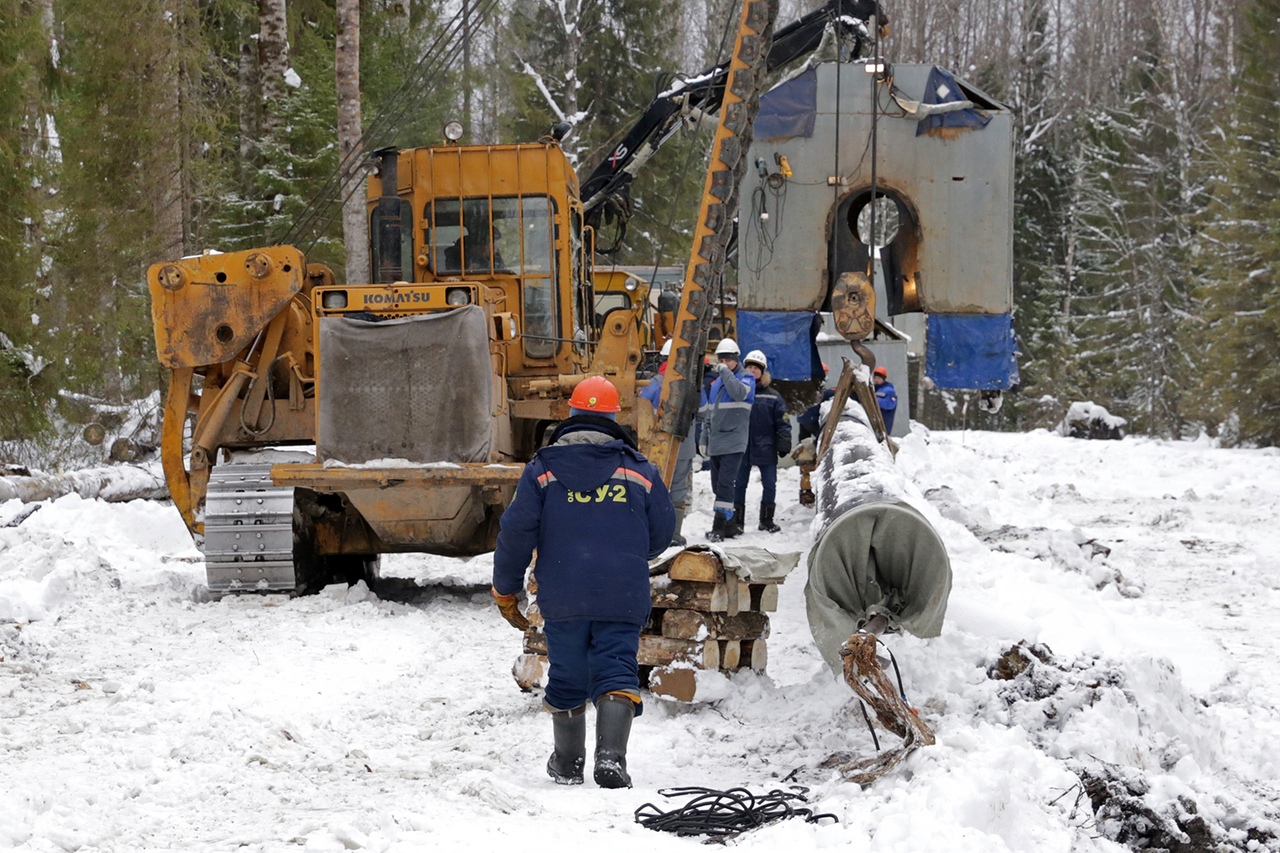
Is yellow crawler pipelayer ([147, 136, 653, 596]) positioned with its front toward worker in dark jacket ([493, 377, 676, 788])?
yes

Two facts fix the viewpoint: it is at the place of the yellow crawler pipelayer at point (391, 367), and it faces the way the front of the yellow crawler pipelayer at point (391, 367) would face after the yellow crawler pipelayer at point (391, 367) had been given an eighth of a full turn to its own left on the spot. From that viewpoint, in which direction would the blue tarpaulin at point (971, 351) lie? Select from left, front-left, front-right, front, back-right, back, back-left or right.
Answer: front-left

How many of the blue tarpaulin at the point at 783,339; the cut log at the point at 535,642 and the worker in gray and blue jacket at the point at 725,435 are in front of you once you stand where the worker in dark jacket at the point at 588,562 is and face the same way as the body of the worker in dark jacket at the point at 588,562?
3

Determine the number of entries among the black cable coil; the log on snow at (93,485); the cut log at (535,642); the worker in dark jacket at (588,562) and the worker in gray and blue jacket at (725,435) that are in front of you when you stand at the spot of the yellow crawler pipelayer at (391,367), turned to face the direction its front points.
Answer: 3

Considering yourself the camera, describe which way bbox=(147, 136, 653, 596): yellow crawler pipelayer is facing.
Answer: facing the viewer

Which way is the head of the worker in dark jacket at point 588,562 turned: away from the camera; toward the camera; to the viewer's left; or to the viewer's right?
away from the camera

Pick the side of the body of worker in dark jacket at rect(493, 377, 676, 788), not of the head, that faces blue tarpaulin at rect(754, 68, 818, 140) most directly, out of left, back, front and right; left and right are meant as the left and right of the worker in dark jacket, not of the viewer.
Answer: front

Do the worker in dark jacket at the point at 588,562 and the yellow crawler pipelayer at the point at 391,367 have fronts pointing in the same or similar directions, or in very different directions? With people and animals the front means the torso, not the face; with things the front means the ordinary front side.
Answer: very different directions

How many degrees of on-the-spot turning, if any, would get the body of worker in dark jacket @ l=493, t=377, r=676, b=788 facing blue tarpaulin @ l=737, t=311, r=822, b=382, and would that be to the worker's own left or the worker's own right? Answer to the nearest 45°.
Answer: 0° — they already face it

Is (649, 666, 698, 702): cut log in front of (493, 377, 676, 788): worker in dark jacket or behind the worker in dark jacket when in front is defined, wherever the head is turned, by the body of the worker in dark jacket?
in front

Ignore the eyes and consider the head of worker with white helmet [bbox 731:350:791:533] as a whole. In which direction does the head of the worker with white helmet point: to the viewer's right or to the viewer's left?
to the viewer's left

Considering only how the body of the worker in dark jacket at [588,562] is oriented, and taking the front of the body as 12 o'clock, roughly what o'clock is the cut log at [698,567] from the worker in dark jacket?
The cut log is roughly at 1 o'clock from the worker in dark jacket.

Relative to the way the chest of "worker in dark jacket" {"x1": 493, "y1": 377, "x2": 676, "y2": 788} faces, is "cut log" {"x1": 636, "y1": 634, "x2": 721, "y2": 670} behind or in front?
in front

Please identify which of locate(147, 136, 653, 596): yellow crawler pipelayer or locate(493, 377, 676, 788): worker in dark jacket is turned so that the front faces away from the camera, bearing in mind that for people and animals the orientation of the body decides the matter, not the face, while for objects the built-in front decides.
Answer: the worker in dark jacket

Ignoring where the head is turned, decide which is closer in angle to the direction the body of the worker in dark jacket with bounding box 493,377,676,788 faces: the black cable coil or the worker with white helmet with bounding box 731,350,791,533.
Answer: the worker with white helmet

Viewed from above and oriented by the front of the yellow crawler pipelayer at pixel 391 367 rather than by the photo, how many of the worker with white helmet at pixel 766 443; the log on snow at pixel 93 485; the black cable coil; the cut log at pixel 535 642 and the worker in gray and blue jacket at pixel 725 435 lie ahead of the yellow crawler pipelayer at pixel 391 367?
2

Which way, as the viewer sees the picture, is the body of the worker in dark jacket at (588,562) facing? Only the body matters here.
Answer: away from the camera

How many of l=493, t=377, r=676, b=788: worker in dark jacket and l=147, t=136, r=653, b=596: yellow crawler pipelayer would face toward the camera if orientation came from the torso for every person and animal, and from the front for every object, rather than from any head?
1
